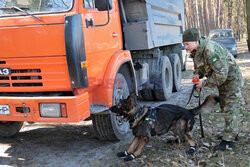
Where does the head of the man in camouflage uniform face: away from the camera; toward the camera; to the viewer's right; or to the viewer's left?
to the viewer's left

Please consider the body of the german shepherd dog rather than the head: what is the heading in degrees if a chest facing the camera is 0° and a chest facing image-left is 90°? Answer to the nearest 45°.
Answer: approximately 90°

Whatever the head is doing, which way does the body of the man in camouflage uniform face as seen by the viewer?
to the viewer's left

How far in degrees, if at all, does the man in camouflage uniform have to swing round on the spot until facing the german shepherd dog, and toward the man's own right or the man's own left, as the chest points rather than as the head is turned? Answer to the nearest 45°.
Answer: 0° — they already face it

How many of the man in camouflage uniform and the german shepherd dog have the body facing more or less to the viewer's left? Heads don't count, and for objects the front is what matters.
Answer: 2

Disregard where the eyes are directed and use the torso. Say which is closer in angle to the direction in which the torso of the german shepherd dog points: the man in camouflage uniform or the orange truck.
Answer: the orange truck

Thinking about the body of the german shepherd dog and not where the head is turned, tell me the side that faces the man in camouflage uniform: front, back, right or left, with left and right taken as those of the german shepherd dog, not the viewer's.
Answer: back

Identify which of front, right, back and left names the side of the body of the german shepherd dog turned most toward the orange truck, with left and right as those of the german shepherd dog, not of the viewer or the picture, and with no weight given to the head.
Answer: front
